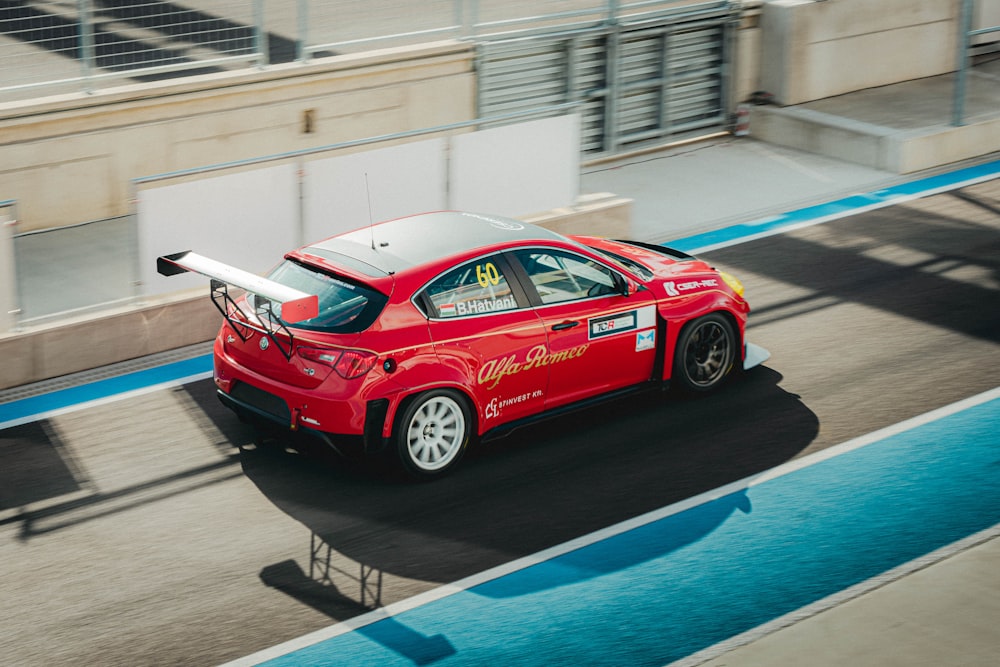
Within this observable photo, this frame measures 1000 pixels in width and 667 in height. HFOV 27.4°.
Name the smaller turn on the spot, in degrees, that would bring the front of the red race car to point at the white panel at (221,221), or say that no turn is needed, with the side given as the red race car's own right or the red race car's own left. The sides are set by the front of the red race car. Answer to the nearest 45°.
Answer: approximately 90° to the red race car's own left

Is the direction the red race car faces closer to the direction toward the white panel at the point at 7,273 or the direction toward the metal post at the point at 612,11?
the metal post

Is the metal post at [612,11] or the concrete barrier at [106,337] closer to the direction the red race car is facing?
the metal post

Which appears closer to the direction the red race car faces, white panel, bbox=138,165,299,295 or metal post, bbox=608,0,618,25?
the metal post

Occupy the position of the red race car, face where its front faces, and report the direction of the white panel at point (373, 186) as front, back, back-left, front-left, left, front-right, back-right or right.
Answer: front-left

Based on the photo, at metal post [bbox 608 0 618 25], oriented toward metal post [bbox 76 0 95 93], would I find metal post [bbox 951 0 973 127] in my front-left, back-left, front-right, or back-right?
back-left

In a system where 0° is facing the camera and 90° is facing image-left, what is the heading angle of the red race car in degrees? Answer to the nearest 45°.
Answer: approximately 225°

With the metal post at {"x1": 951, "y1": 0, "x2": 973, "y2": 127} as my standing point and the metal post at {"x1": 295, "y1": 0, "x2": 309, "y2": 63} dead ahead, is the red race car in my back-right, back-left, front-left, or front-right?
front-left

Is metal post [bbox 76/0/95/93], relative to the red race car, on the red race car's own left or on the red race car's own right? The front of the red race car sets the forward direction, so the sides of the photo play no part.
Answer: on the red race car's own left
